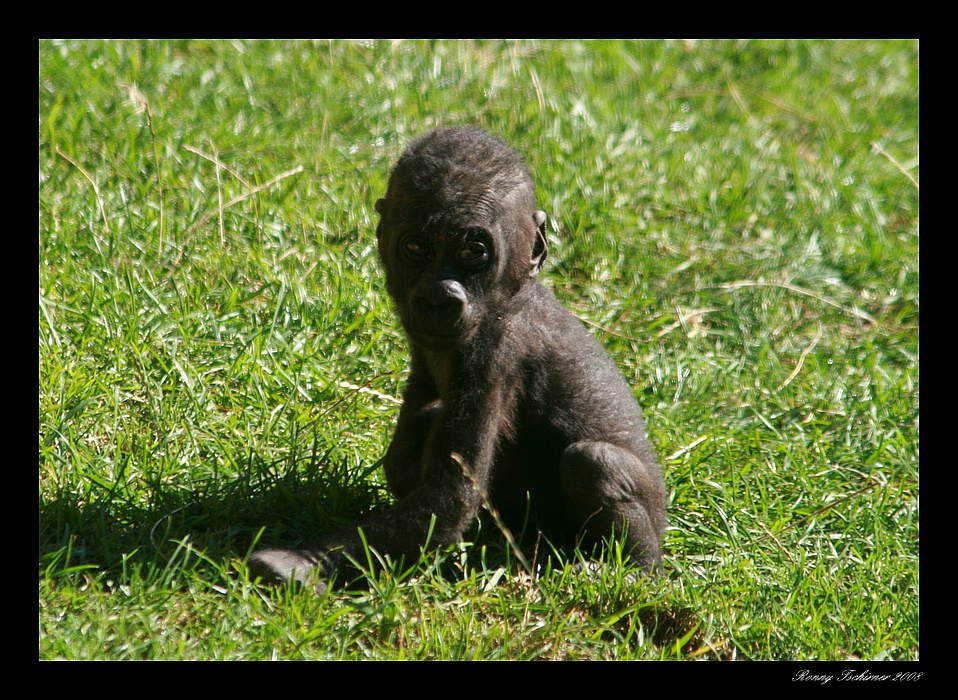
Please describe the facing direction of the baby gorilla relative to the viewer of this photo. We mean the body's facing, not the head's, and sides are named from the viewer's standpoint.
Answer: facing the viewer and to the left of the viewer
